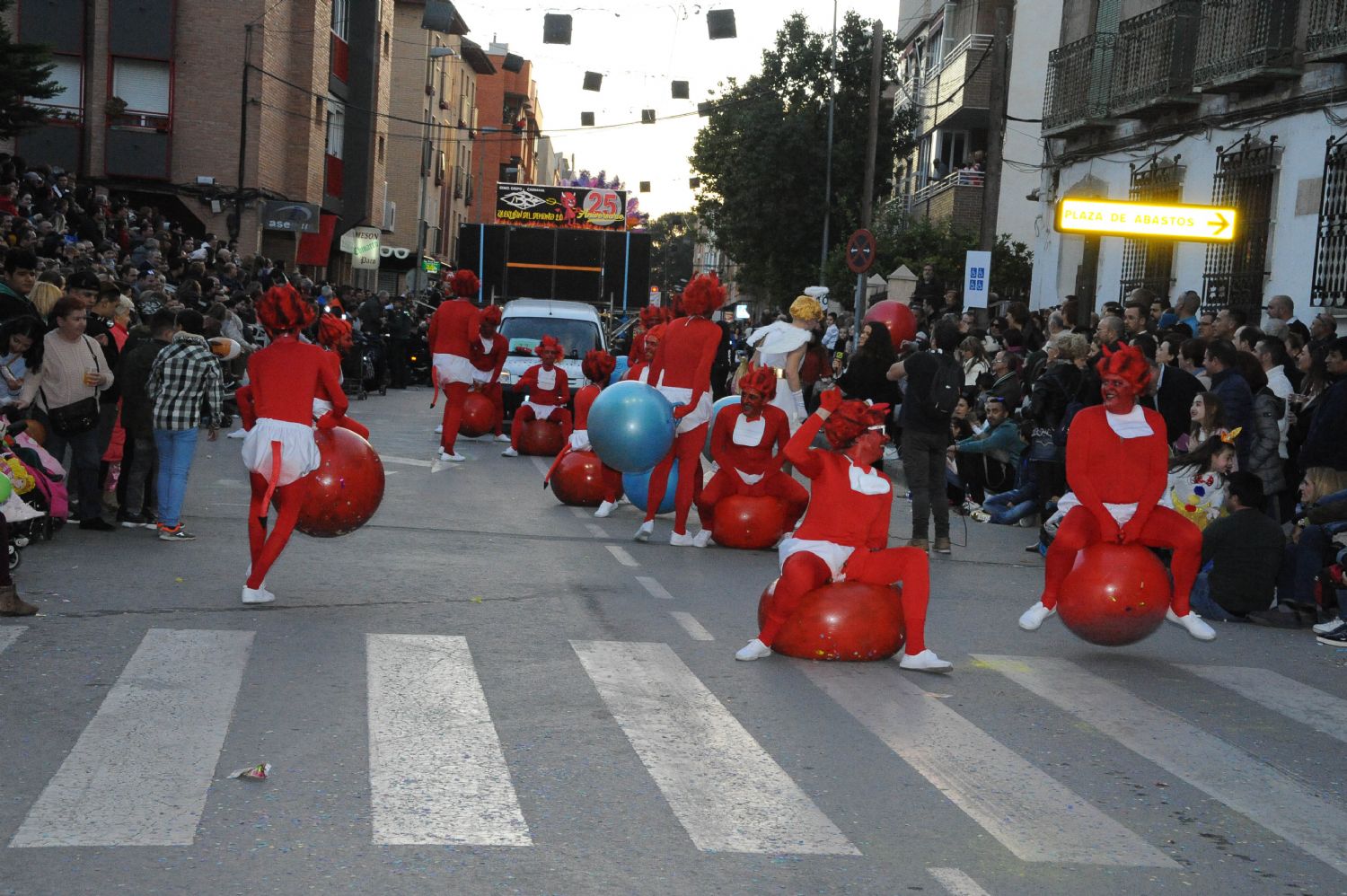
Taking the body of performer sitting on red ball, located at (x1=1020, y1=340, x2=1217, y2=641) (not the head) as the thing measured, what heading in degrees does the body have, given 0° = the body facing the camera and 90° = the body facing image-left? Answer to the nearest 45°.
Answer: approximately 0°

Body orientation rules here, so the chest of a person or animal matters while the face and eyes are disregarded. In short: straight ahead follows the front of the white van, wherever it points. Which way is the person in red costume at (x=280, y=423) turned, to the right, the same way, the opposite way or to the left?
the opposite way

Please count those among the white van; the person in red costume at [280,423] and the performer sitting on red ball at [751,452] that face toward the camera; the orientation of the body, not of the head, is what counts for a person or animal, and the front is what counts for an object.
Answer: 2

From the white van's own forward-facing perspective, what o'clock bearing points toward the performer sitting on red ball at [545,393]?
The performer sitting on red ball is roughly at 12 o'clock from the white van.

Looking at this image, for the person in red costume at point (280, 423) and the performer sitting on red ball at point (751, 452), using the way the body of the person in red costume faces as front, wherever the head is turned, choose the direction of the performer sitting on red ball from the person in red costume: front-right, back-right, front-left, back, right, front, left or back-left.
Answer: front-right

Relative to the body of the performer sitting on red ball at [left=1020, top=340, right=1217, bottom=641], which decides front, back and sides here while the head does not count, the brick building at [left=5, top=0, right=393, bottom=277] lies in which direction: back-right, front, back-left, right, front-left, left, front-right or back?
back-right

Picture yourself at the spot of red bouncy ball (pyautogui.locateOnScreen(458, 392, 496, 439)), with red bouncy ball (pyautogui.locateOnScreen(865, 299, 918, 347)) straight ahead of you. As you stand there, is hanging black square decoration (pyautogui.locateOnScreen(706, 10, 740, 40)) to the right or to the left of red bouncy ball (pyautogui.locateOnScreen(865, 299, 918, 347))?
left

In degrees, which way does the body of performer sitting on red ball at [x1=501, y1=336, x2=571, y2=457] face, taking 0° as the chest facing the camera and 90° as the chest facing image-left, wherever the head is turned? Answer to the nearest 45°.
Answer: approximately 0°

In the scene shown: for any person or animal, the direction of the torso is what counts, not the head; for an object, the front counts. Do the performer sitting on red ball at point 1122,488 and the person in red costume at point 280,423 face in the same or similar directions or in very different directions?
very different directions

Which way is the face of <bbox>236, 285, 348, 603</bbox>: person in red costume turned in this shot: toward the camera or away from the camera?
away from the camera

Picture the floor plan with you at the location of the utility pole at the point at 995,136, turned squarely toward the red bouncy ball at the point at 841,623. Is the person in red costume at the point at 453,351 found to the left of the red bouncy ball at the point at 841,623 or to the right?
right

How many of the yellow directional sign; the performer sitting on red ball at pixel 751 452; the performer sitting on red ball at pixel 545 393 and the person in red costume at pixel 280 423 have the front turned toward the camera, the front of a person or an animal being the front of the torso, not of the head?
3
